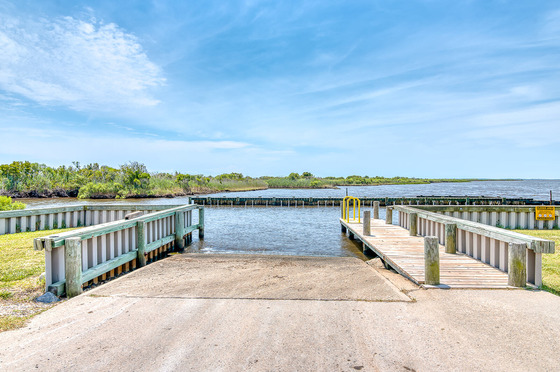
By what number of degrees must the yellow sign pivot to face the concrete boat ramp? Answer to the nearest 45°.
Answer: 0° — it already faces it

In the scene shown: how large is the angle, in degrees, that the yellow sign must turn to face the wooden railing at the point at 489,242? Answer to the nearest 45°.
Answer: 0° — it already faces it

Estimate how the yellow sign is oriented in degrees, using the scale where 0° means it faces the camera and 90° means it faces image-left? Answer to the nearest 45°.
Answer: approximately 0°

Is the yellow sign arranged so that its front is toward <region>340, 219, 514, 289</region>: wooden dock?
yes

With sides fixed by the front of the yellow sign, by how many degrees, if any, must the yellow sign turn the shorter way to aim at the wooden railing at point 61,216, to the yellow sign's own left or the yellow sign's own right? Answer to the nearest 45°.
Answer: approximately 45° to the yellow sign's own right

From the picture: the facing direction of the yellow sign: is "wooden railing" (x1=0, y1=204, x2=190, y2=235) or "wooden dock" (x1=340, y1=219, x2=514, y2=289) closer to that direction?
the wooden dock
